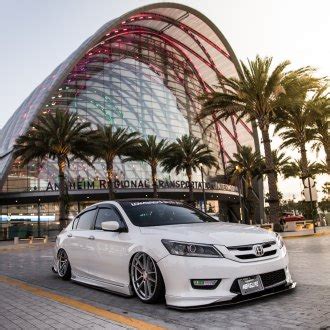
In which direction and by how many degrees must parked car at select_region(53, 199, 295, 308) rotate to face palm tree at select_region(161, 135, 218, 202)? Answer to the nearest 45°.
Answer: approximately 135° to its left

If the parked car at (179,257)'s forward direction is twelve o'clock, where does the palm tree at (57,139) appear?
The palm tree is roughly at 7 o'clock from the parked car.

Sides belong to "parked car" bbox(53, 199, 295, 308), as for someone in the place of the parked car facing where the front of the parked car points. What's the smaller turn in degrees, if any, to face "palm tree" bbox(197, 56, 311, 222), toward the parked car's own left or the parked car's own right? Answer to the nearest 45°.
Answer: approximately 135° to the parked car's own left

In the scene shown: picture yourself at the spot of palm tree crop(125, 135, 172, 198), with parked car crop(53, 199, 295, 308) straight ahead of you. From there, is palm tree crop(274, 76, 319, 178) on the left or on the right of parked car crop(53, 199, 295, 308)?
left

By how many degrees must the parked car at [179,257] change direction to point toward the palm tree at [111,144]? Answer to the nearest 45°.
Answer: approximately 135° to its left

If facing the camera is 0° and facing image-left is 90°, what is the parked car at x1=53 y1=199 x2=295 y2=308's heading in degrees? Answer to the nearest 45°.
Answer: approximately 315°

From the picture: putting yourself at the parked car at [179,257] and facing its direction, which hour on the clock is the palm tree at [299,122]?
The palm tree is roughly at 8 o'clock from the parked car.

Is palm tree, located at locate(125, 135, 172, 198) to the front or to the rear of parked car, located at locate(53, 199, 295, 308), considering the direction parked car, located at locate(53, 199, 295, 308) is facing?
to the rear
